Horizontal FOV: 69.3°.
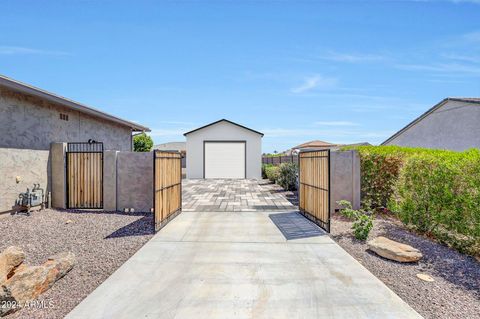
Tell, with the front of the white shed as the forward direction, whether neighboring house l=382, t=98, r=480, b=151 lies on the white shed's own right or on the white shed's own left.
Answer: on the white shed's own left

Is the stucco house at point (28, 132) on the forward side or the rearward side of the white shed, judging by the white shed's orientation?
on the forward side

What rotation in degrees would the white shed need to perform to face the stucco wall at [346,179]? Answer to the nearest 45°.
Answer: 0° — it already faces it

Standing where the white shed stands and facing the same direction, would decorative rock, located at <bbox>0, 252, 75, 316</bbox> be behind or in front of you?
in front

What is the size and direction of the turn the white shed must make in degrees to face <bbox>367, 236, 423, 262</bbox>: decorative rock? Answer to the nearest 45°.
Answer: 0° — it already faces it

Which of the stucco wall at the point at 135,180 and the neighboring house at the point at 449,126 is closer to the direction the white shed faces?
the stucco wall

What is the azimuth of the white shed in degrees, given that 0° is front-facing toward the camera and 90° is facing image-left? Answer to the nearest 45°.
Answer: approximately 0°
